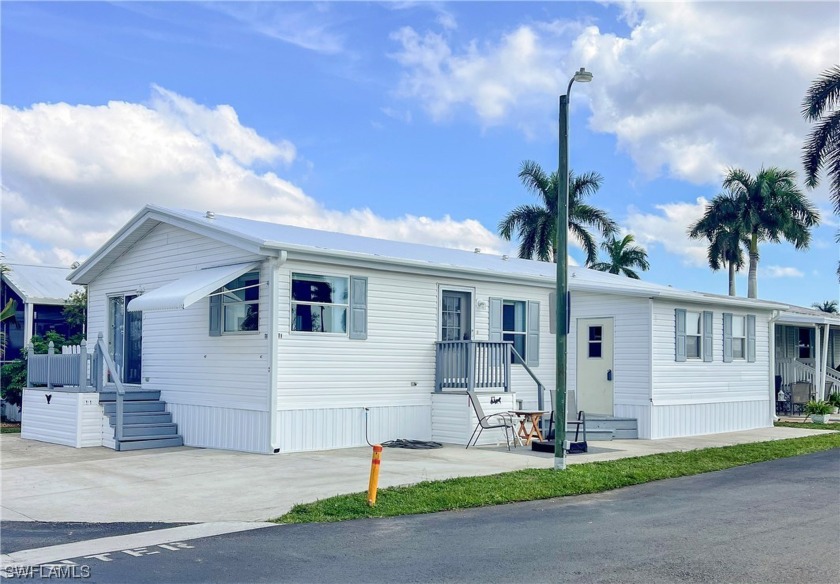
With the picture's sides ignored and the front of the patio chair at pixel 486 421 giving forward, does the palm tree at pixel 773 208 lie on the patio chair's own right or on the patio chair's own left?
on the patio chair's own left
